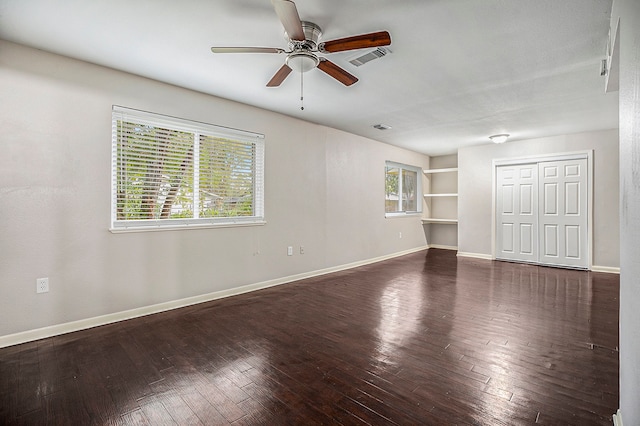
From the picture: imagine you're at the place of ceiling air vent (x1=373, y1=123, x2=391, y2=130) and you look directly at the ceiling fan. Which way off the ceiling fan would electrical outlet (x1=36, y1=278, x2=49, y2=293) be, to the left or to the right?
right

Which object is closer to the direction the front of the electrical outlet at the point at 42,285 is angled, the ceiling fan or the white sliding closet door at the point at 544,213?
the ceiling fan

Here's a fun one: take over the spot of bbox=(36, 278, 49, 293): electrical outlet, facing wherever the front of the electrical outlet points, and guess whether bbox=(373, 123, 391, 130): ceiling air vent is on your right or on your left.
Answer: on your left

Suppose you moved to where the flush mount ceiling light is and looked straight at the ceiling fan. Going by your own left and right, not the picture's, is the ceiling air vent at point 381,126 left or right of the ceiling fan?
right

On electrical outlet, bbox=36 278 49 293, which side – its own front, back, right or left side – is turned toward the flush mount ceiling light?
left

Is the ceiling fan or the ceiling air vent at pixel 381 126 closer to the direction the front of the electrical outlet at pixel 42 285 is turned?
the ceiling fan

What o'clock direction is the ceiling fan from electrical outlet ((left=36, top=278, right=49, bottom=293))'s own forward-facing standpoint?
The ceiling fan is roughly at 11 o'clock from the electrical outlet.
